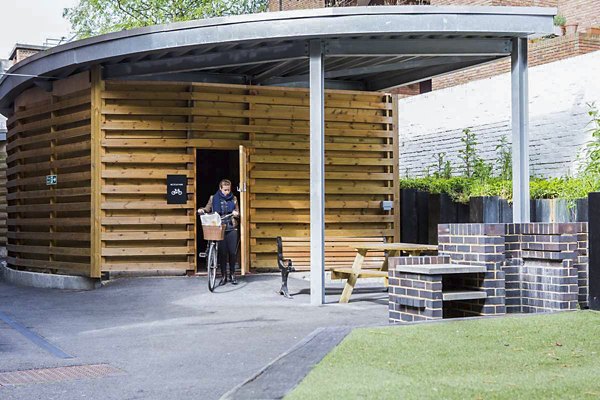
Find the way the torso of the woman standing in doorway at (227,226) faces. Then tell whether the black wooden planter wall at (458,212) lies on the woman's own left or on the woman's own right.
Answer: on the woman's own left

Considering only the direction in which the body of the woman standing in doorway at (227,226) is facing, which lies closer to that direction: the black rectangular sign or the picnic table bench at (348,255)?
the picnic table bench

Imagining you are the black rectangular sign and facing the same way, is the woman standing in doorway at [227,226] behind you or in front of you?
in front

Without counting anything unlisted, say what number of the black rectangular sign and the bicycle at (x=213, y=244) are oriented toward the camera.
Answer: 2

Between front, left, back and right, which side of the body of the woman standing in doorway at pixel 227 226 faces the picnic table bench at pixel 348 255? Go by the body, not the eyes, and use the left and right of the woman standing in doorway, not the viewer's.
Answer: left

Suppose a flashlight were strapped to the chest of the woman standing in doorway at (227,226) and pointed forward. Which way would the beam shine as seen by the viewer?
toward the camera

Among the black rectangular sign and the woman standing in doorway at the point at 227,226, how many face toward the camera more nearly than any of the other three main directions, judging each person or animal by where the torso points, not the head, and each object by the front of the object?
2

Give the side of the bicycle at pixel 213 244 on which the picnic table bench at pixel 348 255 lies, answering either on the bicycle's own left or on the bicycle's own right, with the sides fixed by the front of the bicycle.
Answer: on the bicycle's own left

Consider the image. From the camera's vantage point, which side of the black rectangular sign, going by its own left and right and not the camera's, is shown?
front

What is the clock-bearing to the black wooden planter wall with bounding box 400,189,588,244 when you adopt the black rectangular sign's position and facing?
The black wooden planter wall is roughly at 9 o'clock from the black rectangular sign.
